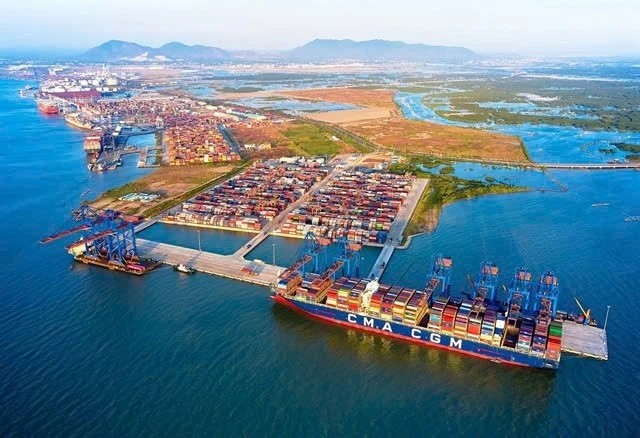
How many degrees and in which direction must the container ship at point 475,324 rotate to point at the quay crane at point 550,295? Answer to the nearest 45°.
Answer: approximately 135° to its right

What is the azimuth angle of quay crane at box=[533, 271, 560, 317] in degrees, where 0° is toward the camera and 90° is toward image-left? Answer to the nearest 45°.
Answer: approximately 45°

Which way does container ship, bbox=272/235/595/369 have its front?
to the viewer's left
